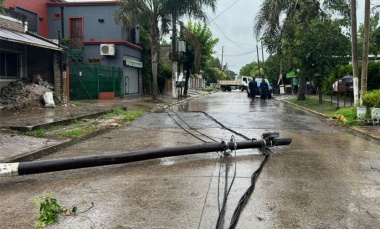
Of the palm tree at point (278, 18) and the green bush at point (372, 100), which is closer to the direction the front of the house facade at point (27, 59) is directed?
the green bush

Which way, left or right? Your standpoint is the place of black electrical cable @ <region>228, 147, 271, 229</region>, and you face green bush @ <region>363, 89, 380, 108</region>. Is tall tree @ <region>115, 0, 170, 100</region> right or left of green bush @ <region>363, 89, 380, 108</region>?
left

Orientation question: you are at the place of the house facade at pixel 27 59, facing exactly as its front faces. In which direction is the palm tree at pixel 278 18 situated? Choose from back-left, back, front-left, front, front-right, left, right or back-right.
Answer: front-left

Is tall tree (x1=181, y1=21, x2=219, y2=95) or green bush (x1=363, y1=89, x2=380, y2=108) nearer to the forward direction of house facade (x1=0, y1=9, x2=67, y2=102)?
the green bush

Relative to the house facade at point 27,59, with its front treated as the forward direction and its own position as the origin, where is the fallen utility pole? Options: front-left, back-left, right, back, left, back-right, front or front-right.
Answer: front-right

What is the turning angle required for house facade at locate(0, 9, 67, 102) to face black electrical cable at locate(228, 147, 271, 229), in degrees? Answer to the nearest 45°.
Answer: approximately 45° to its right

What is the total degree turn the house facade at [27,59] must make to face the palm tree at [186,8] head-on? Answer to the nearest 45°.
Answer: approximately 45° to its left

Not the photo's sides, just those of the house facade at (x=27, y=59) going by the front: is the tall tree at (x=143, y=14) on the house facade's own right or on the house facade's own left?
on the house facade's own left

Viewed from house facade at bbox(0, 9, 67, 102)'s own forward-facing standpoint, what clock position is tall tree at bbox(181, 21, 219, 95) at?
The tall tree is roughly at 9 o'clock from the house facade.

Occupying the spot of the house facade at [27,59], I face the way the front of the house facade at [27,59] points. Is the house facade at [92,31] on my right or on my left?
on my left

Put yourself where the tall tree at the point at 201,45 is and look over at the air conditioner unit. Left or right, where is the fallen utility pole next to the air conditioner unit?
left

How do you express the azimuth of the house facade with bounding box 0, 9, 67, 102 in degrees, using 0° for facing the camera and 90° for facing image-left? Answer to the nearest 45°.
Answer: approximately 315°
